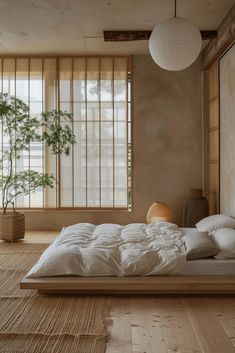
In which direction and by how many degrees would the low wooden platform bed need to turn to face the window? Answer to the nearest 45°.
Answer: approximately 90° to its right

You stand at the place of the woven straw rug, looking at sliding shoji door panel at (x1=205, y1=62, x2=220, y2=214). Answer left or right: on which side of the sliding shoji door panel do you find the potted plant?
left

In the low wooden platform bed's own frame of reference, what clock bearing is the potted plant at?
The potted plant is roughly at 2 o'clock from the low wooden platform bed.

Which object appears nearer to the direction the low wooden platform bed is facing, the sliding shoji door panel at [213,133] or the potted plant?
the potted plant

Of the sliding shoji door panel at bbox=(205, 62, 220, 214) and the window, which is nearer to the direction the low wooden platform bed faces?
the window

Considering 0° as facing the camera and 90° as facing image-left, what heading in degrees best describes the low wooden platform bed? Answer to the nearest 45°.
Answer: approximately 90°

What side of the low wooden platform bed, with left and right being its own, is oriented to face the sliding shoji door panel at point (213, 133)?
right
